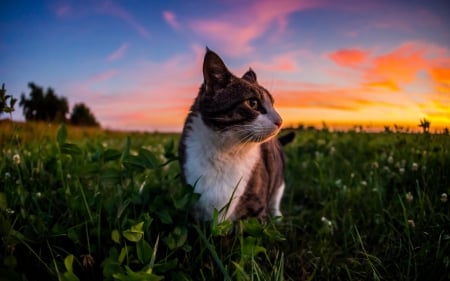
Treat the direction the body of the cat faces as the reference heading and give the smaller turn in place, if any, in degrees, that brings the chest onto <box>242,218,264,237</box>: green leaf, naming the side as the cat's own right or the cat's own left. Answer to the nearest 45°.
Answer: approximately 45° to the cat's own left

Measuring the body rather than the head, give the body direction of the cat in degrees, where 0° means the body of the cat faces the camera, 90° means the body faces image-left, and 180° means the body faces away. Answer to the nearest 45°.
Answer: approximately 45°

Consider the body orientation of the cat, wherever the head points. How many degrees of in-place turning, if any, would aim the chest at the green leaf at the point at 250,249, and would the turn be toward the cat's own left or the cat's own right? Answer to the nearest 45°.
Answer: approximately 45° to the cat's own left

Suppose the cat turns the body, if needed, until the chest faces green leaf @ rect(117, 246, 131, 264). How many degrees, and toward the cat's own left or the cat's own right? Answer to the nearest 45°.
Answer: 0° — it already faces it

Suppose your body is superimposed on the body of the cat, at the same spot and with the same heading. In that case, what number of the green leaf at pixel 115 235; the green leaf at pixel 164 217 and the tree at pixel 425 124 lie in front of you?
2

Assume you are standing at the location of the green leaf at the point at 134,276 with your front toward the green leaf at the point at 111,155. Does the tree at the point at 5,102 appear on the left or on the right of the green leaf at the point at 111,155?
left
